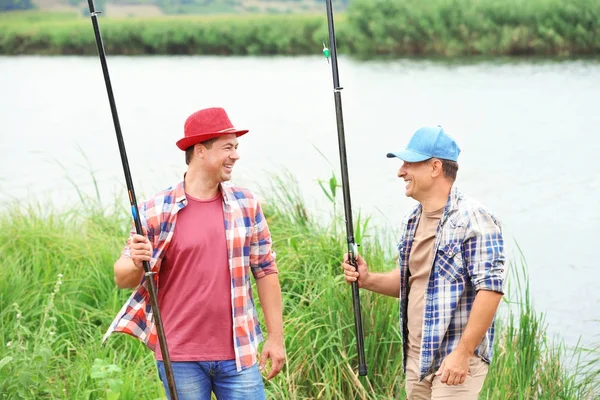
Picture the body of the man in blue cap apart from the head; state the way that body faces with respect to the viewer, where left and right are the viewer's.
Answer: facing the viewer and to the left of the viewer

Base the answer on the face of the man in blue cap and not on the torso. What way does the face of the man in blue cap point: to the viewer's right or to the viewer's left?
to the viewer's left

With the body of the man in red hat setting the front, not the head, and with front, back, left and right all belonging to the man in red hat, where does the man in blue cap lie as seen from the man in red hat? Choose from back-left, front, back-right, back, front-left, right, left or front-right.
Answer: left

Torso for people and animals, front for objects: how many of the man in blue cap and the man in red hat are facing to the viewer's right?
0

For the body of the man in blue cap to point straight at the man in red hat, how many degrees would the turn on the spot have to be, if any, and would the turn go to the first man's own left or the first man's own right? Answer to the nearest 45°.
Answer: approximately 45° to the first man's own right

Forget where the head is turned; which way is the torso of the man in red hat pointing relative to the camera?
toward the camera

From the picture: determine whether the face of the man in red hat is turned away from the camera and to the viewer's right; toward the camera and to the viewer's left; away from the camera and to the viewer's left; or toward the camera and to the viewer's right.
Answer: toward the camera and to the viewer's right
